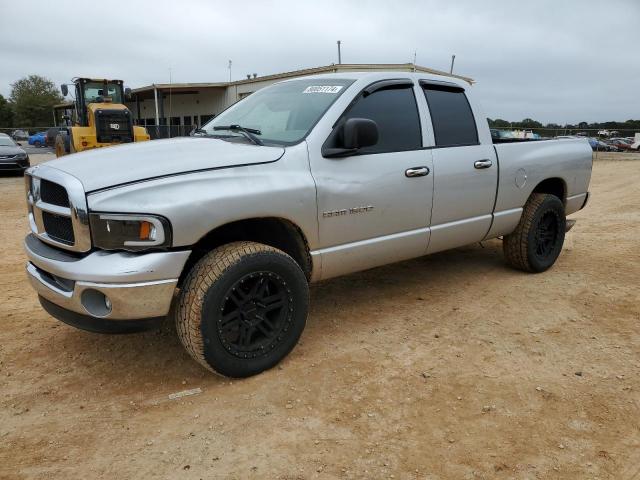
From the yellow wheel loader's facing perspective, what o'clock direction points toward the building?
The building is roughly at 2 o'clock from the yellow wheel loader.

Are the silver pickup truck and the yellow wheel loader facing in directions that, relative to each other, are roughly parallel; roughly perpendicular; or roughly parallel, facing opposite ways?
roughly perpendicular

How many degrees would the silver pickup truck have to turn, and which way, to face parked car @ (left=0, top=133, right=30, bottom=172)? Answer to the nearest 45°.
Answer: approximately 90° to its right

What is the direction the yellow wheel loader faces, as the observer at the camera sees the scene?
facing away from the viewer and to the left of the viewer

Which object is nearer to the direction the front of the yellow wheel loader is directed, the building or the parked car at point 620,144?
the building

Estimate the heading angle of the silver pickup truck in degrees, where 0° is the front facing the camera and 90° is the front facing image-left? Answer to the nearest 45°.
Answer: approximately 45°

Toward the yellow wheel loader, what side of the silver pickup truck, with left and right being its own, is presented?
right
